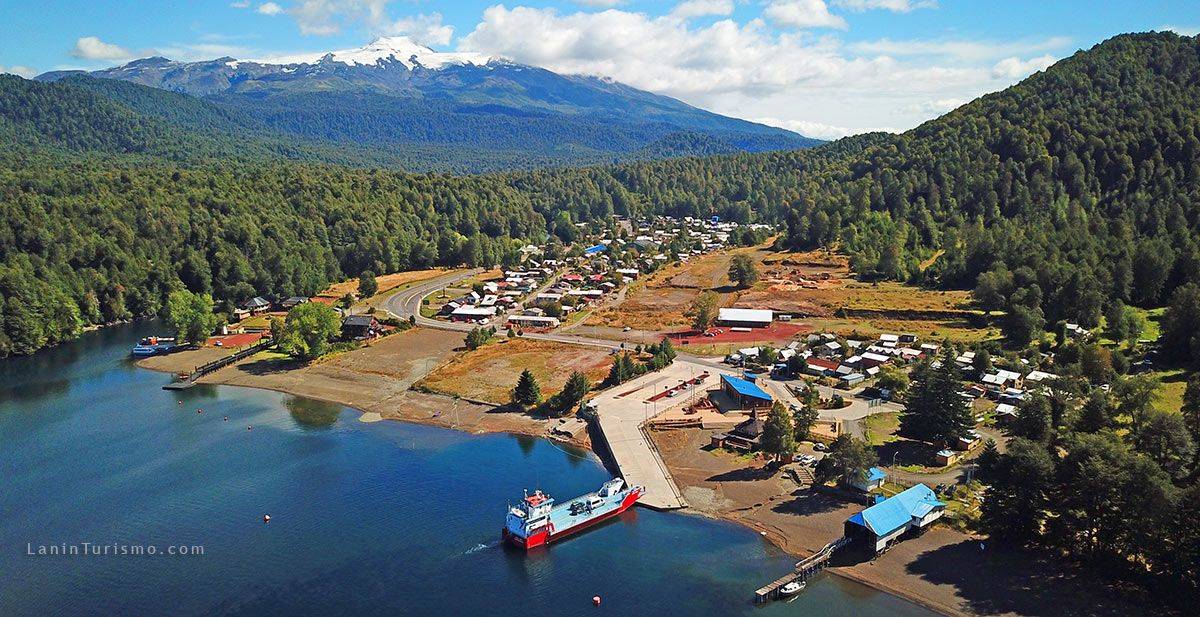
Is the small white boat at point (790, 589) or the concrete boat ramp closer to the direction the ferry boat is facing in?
the concrete boat ramp

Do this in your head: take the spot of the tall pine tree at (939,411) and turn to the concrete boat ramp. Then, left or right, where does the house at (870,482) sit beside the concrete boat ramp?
left

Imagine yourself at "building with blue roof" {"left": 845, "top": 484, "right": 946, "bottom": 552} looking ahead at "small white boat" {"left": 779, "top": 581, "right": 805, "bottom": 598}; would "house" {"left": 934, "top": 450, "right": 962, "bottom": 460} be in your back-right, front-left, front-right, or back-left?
back-right

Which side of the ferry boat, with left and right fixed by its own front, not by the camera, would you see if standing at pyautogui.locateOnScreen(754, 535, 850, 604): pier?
right

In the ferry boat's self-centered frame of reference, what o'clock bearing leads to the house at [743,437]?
The house is roughly at 12 o'clock from the ferry boat.

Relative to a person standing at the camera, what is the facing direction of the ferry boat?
facing away from the viewer and to the right of the viewer

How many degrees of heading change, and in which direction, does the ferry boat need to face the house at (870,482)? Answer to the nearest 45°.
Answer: approximately 45° to its right

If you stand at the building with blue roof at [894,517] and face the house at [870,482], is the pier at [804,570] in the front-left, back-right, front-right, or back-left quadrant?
back-left

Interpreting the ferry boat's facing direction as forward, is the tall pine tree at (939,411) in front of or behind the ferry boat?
in front

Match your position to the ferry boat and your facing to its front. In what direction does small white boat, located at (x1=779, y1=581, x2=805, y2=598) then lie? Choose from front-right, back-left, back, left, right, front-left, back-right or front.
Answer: right

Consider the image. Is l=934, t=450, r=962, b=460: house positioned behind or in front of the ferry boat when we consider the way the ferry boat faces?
in front

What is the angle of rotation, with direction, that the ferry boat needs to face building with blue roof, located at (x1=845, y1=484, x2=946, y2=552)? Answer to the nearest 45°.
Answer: approximately 45° to its right

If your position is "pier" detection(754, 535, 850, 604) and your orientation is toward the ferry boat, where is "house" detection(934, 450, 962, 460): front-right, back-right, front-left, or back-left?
back-right

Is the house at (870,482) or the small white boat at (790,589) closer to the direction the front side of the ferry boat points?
the house
